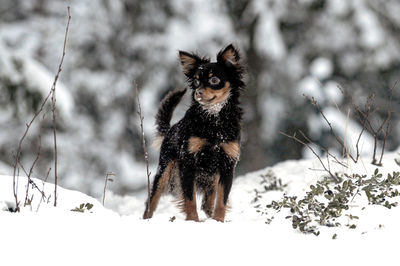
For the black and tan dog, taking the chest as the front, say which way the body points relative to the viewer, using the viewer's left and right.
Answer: facing the viewer and to the right of the viewer

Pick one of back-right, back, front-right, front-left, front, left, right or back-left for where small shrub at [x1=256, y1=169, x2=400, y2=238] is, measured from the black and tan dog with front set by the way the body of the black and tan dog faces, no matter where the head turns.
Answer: front
